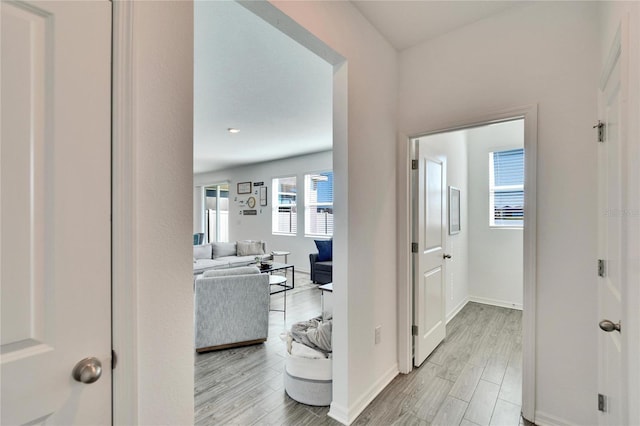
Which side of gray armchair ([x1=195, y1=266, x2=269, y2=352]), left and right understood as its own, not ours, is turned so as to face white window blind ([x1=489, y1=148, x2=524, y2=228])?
right

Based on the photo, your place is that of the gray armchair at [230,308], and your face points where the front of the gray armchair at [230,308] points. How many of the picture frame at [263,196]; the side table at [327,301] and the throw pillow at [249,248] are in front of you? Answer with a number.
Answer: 2

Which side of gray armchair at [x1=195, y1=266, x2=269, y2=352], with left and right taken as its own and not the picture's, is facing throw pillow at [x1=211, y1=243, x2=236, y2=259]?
front

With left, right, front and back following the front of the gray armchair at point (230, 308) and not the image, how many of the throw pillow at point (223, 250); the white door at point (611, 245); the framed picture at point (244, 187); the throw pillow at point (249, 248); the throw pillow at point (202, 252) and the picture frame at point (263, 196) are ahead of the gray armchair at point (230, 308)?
5

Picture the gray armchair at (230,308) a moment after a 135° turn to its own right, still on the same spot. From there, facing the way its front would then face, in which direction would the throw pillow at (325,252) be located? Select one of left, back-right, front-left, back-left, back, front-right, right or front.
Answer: left

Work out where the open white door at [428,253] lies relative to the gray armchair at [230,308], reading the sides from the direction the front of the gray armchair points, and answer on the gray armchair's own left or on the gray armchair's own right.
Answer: on the gray armchair's own right

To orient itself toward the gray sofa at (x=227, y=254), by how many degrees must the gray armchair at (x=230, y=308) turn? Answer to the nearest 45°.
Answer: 0° — it already faces it

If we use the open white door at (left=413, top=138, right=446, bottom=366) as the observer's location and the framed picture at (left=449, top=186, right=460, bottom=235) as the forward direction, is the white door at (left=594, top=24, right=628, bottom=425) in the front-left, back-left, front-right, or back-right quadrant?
back-right

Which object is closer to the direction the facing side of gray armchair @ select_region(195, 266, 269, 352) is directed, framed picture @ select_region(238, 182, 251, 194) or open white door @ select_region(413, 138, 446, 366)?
the framed picture

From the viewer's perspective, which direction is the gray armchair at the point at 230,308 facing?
away from the camera

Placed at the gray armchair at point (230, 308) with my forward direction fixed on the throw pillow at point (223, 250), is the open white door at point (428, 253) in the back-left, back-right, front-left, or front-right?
back-right

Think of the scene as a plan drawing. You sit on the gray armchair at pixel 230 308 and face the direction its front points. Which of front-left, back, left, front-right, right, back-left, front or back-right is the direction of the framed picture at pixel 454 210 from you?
right

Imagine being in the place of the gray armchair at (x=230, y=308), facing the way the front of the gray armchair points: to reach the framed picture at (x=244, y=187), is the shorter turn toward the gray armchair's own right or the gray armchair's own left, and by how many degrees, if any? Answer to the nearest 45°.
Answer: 0° — it already faces it

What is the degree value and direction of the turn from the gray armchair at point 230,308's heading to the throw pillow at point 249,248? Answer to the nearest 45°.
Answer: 0° — it already faces it

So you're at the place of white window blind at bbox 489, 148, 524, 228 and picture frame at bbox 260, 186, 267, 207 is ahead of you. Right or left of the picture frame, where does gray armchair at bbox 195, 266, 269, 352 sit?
left
